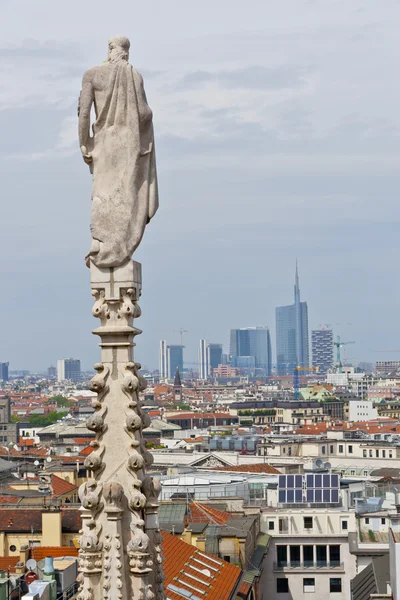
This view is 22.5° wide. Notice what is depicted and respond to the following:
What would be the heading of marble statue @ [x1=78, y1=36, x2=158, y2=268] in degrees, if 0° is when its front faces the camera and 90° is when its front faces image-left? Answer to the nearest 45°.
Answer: approximately 180°
